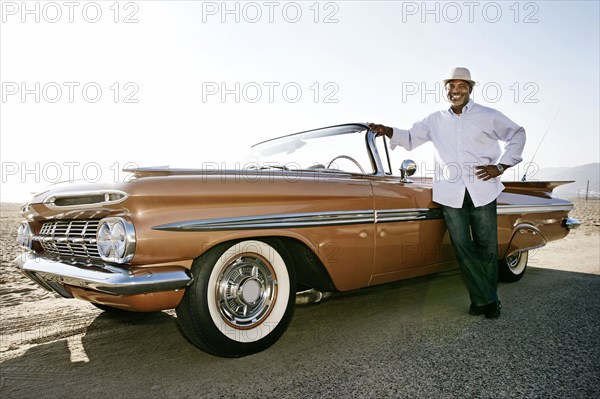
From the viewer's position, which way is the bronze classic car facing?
facing the viewer and to the left of the viewer

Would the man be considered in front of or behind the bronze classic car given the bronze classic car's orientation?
behind

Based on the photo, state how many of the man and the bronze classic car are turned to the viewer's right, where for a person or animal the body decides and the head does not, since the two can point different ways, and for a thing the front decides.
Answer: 0

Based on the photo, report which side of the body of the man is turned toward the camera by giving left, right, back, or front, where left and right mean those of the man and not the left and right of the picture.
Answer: front
